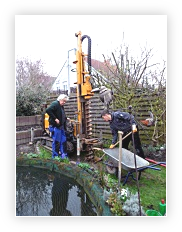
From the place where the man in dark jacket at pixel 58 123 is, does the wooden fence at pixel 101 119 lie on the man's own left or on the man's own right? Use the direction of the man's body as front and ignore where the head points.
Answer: on the man's own left

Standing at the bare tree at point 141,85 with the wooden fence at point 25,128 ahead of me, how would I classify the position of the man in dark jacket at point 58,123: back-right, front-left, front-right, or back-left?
front-left

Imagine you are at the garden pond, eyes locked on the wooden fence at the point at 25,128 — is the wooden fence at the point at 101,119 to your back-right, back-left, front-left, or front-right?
front-right

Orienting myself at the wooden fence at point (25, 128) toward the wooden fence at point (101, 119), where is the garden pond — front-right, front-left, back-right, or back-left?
front-right

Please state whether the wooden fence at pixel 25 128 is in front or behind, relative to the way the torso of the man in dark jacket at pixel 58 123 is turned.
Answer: behind

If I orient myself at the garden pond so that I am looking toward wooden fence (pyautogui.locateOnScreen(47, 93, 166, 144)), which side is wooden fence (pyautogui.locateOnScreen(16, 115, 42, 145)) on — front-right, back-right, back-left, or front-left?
front-left

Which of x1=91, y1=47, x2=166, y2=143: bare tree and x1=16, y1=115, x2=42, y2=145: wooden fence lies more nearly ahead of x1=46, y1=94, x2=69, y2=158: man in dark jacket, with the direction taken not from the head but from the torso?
the bare tree

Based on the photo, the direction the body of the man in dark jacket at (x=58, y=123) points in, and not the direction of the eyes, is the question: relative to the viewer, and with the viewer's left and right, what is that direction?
facing the viewer and to the right of the viewer

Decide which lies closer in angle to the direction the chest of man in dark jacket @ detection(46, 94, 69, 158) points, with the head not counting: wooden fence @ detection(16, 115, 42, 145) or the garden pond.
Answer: the garden pond
